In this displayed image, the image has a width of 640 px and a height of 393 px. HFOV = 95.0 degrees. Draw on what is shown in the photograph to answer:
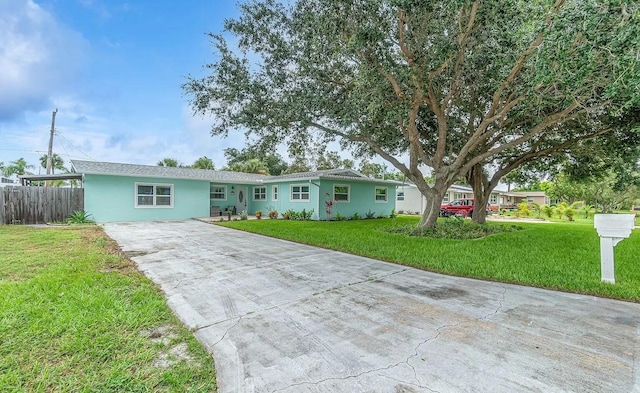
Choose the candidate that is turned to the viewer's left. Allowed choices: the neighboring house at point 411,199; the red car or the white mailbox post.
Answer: the red car

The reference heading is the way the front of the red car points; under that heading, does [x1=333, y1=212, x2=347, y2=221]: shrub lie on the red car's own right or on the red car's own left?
on the red car's own left

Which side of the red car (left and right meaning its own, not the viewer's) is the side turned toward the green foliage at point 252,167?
front

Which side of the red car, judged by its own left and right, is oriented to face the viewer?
left

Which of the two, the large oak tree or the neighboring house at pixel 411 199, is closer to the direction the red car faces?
the neighboring house

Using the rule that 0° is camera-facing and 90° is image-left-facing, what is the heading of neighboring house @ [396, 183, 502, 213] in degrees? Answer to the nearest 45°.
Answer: approximately 315°

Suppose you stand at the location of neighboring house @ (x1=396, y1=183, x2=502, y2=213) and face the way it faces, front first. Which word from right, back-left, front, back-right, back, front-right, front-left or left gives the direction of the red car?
front

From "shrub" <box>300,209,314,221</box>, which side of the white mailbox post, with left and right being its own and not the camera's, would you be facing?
back

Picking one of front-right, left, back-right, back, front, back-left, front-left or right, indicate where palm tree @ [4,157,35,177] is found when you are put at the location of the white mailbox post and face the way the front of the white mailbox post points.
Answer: back

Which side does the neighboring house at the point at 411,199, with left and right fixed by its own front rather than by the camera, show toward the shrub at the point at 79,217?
right

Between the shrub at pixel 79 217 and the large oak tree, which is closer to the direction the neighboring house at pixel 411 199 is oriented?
the large oak tree

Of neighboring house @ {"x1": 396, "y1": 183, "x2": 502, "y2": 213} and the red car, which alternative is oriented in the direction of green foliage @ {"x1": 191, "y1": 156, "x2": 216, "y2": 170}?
the red car

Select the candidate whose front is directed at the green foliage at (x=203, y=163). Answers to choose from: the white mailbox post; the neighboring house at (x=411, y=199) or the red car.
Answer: the red car
